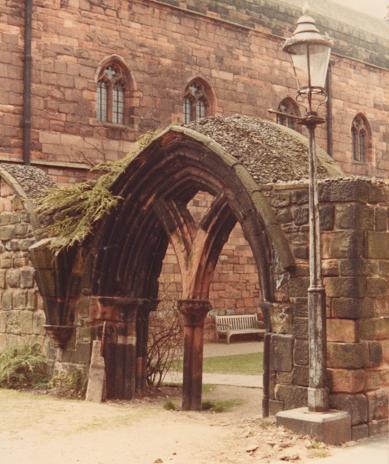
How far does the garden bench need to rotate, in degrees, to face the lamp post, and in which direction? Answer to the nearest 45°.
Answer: approximately 45° to its right

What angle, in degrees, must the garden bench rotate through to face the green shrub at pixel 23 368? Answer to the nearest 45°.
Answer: approximately 45° to its right

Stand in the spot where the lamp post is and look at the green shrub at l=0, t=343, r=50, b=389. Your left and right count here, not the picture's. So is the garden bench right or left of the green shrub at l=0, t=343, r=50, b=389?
right

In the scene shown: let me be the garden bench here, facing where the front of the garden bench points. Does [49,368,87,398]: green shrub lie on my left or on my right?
on my right

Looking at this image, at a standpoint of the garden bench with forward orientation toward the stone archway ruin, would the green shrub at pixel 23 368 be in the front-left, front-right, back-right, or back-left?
front-right

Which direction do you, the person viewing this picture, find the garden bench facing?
facing the viewer and to the right of the viewer

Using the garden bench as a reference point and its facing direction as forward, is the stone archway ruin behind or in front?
in front
